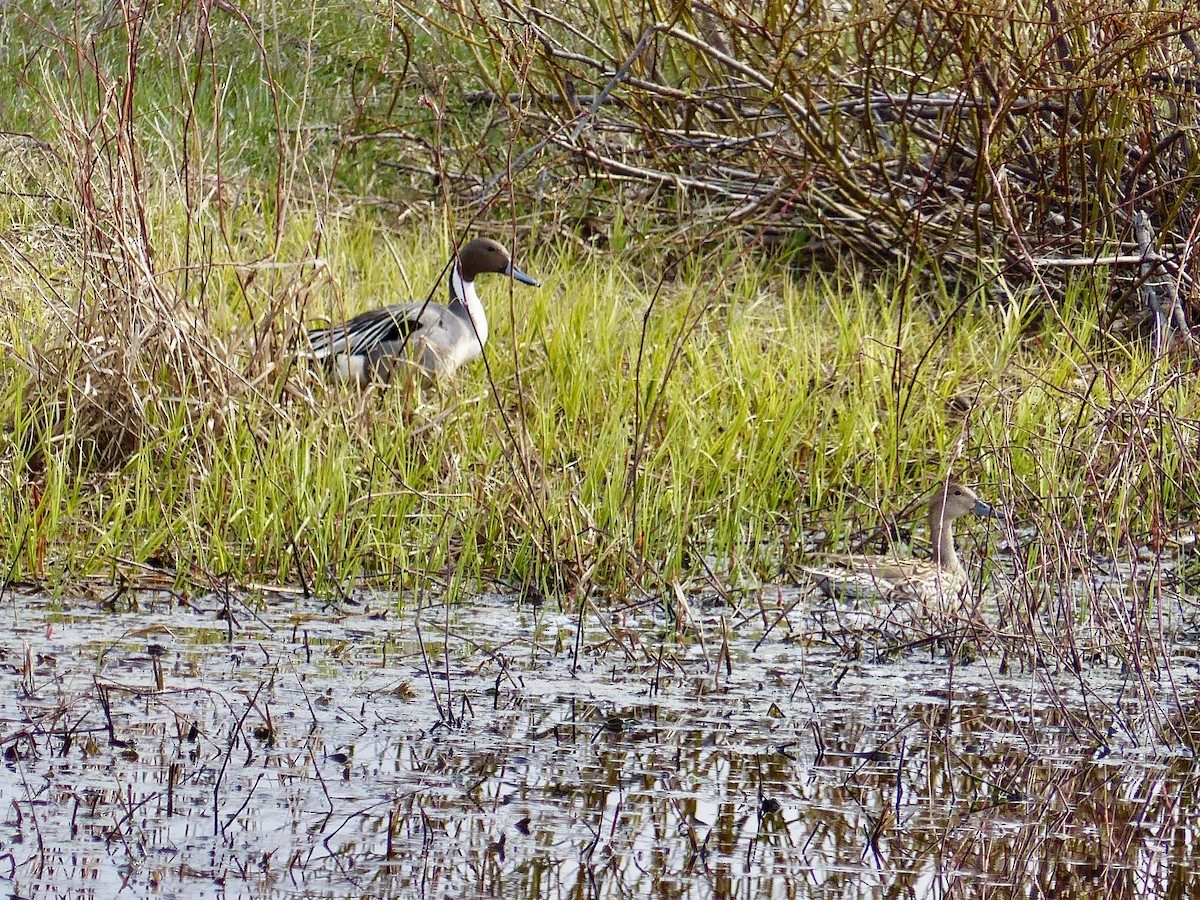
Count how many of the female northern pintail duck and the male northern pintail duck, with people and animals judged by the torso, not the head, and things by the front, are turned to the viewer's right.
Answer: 2

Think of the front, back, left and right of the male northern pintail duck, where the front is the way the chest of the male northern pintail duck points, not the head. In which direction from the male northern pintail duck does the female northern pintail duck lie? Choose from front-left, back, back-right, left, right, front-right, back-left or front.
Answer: front-right

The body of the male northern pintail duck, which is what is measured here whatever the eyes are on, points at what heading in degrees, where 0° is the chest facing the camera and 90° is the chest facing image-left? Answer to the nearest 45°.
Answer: approximately 270°

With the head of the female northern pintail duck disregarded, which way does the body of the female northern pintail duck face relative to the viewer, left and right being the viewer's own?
facing to the right of the viewer

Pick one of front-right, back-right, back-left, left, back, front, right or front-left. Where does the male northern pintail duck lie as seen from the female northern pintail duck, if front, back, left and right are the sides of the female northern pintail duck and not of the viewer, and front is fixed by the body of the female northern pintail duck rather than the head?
back-left
